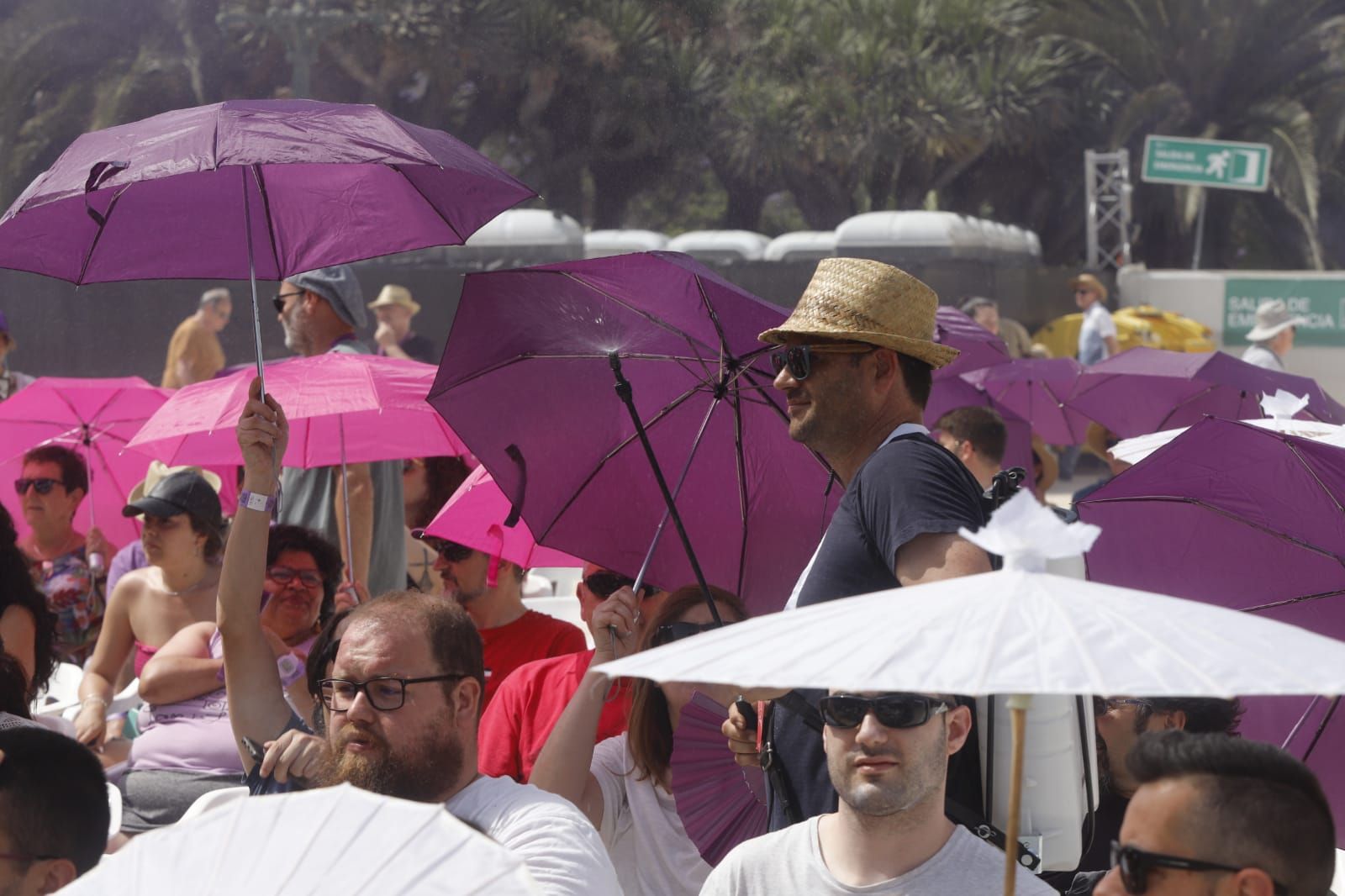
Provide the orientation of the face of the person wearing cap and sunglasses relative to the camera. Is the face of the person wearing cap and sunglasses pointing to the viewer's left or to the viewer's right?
to the viewer's left

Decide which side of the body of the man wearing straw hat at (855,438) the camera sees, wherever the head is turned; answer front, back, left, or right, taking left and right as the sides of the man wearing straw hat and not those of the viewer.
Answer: left

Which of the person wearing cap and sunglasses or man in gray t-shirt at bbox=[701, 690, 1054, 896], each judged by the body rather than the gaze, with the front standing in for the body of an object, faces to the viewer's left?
the person wearing cap and sunglasses

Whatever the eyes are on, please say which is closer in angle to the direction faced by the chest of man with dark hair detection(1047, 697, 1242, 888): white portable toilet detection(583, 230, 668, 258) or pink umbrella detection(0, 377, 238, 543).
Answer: the pink umbrella

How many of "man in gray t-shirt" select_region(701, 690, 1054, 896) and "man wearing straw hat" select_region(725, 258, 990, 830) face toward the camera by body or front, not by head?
1

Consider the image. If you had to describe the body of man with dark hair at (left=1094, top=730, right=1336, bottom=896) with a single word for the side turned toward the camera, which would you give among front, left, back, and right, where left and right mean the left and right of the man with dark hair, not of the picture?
left

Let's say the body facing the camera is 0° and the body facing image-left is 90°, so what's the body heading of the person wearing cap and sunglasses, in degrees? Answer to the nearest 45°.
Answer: approximately 90°

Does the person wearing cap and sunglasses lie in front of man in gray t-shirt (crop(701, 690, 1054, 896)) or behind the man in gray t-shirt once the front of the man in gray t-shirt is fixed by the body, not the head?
behind
